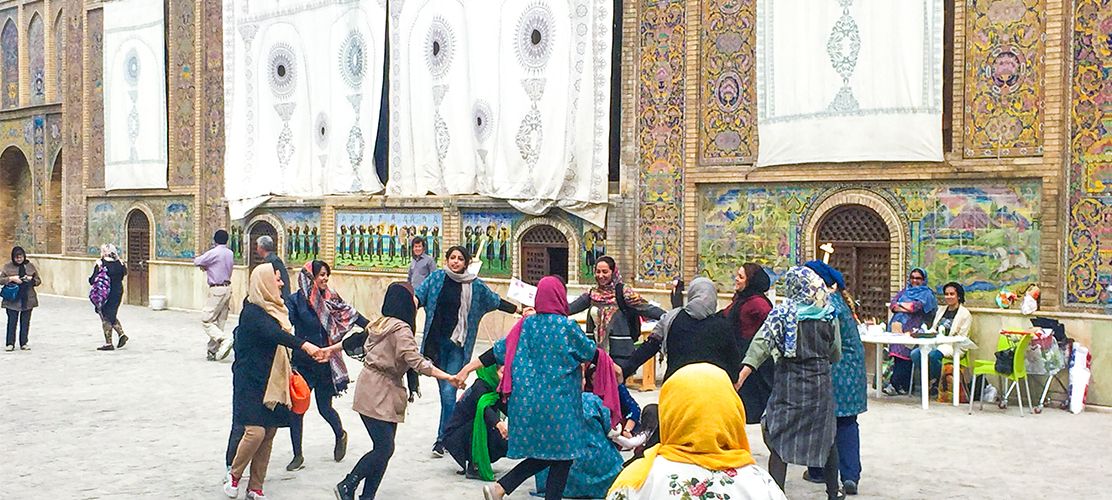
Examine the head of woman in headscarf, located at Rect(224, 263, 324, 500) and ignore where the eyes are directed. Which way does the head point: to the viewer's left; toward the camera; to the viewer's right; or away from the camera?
to the viewer's right

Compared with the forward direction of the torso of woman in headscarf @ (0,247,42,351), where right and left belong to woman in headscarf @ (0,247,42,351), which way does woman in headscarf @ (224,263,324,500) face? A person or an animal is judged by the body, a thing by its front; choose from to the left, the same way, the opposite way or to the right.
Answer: to the left

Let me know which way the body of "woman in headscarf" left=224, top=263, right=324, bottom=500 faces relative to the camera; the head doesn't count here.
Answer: to the viewer's right

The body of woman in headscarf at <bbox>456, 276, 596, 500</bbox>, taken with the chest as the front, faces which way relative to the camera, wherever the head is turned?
away from the camera

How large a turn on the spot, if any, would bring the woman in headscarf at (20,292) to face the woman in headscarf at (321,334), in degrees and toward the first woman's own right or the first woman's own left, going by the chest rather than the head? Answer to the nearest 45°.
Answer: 0° — they already face them

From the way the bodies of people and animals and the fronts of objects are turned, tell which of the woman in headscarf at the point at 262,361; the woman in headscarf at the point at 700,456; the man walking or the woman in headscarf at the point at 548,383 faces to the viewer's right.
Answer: the woman in headscarf at the point at 262,361

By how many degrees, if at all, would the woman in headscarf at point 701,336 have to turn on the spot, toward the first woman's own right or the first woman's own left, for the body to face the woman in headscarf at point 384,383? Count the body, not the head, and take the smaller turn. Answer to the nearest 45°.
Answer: approximately 90° to the first woman's own left

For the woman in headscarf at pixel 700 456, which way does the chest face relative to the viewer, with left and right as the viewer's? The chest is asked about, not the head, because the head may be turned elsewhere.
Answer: facing away from the viewer

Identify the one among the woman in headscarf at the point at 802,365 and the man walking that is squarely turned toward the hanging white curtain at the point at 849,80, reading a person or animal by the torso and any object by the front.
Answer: the woman in headscarf

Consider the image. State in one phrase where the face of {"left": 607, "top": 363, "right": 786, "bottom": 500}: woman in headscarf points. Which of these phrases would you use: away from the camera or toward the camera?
away from the camera

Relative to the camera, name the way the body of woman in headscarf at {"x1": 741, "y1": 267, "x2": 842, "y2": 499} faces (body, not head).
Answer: away from the camera

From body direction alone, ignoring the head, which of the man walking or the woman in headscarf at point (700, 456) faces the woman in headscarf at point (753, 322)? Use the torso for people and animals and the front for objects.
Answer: the woman in headscarf at point (700, 456)

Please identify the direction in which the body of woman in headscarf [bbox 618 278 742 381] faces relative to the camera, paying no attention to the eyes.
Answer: away from the camera
